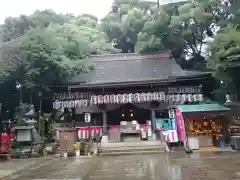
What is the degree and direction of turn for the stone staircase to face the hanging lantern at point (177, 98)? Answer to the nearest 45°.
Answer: approximately 135° to its left

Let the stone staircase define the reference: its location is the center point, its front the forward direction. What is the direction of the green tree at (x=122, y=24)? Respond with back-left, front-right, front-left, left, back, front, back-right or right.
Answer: back

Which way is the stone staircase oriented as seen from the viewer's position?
toward the camera

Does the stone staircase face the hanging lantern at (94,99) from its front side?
no

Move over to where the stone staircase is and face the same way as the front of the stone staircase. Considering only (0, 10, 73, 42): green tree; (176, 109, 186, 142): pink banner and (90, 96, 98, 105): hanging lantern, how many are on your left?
1

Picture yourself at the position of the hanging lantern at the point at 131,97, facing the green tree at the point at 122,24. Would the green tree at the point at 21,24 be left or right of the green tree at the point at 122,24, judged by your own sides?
left

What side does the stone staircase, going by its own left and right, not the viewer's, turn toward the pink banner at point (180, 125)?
left

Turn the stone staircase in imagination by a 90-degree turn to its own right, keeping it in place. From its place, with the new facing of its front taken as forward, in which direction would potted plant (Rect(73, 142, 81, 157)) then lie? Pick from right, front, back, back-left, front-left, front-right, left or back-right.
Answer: front

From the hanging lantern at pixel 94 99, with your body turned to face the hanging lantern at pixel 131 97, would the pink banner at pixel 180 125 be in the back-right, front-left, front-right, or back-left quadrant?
front-right

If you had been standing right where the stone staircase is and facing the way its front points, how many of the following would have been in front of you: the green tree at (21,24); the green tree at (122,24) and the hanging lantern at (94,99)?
0

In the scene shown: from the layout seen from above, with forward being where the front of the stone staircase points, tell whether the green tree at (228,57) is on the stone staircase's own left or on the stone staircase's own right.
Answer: on the stone staircase's own left

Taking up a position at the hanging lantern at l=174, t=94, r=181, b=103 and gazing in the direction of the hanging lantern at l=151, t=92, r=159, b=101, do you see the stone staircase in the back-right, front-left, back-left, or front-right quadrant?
front-left
